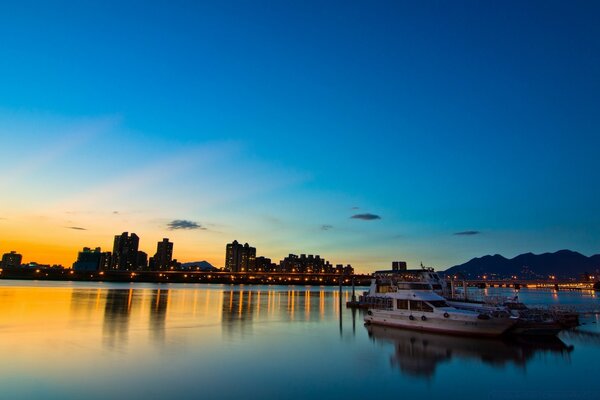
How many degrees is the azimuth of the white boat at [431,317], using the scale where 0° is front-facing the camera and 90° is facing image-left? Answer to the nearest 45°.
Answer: approximately 315°
